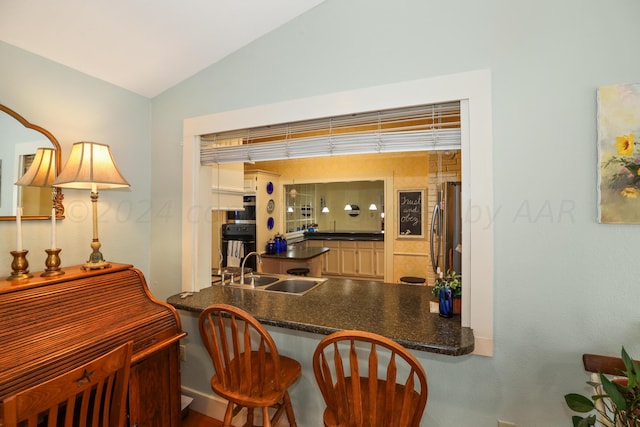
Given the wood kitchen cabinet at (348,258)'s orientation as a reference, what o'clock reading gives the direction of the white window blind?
The white window blind is roughly at 12 o'clock from the wood kitchen cabinet.

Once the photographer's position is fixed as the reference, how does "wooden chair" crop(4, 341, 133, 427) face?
facing away from the viewer and to the left of the viewer

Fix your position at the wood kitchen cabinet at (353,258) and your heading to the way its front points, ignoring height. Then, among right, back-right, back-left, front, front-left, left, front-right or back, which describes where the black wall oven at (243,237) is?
front-right

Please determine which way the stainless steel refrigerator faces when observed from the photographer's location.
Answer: facing to the left of the viewer
